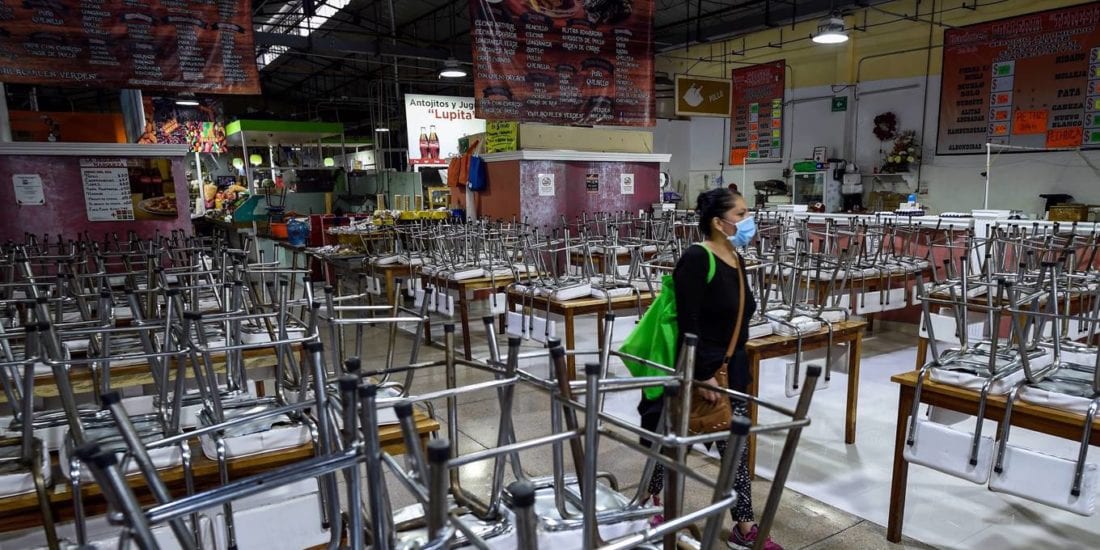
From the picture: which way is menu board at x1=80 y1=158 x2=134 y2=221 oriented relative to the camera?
toward the camera

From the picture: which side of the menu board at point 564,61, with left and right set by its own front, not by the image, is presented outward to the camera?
front

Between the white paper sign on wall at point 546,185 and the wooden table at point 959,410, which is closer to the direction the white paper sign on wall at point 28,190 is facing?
the wooden table

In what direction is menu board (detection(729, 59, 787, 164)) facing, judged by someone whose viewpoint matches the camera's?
facing the viewer and to the left of the viewer

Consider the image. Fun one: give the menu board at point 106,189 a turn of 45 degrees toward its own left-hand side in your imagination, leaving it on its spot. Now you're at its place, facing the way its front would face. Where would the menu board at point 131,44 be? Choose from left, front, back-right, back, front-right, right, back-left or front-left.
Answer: front-right

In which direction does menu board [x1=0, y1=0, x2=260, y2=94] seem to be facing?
toward the camera

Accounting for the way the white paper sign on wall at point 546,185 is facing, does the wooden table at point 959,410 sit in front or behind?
in front

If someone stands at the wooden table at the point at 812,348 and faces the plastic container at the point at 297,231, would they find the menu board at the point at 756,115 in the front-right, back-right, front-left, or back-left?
front-right

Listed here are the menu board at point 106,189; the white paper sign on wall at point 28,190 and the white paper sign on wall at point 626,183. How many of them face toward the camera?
3

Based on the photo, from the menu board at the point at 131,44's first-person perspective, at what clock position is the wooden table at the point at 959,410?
The wooden table is roughly at 11 o'clock from the menu board.

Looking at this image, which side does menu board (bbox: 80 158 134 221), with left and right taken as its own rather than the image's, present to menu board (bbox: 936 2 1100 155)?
left

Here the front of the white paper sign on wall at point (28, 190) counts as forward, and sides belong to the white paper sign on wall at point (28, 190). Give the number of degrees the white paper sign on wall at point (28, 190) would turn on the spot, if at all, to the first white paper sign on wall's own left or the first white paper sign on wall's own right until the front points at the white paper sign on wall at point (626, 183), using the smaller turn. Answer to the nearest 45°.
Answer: approximately 90° to the first white paper sign on wall's own left

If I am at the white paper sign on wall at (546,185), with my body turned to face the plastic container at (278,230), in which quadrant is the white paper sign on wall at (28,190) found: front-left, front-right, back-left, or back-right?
front-left

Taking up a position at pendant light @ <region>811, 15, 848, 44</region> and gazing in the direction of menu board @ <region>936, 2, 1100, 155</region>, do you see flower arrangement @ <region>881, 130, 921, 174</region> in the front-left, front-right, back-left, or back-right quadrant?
front-left

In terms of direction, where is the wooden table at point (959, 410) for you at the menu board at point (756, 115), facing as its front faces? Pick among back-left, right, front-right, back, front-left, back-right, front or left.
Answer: front-left

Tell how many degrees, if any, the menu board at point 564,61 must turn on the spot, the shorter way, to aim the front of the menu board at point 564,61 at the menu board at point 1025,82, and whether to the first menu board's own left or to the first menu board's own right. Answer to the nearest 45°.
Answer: approximately 90° to the first menu board's own left
